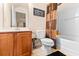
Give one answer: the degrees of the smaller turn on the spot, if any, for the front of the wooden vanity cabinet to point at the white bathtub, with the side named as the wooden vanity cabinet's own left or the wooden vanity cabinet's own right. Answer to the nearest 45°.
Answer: approximately 90° to the wooden vanity cabinet's own left

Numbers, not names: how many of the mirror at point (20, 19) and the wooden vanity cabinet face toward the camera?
2

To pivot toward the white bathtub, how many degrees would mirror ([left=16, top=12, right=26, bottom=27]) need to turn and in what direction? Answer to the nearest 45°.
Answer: approximately 90° to its left
